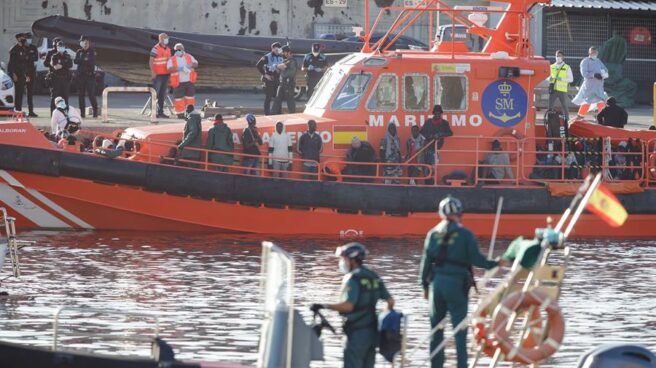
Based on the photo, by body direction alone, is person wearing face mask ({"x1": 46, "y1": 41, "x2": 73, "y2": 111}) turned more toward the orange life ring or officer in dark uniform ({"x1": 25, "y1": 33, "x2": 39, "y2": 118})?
the orange life ring

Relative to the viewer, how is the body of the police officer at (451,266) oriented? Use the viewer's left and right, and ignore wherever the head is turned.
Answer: facing away from the viewer

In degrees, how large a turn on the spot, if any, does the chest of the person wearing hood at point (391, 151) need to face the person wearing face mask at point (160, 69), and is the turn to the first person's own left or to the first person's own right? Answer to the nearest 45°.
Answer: approximately 135° to the first person's own right

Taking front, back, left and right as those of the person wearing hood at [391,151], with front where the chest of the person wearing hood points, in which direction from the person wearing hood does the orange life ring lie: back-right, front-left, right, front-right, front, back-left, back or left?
front

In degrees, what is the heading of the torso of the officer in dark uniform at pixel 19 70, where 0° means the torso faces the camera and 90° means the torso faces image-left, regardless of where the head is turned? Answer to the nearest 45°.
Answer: approximately 315°

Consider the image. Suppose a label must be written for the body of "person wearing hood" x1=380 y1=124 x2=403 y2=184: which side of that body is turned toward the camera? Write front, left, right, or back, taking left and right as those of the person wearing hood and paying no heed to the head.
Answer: front

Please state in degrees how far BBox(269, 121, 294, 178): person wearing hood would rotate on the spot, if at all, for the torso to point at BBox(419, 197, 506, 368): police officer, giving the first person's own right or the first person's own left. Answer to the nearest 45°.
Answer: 0° — they already face them

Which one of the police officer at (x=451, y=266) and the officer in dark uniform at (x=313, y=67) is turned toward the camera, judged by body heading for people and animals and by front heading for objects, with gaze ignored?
the officer in dark uniform

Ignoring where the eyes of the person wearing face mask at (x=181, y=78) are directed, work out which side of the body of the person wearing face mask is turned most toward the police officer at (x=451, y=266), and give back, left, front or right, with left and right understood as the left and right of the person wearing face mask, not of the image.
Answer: front

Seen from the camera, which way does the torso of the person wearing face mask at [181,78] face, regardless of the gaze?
toward the camera

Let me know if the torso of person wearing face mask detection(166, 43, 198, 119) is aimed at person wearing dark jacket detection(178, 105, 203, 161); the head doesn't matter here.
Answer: yes

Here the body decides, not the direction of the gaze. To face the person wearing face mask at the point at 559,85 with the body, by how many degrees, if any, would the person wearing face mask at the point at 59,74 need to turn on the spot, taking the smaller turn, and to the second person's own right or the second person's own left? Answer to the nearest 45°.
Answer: approximately 90° to the second person's own left
